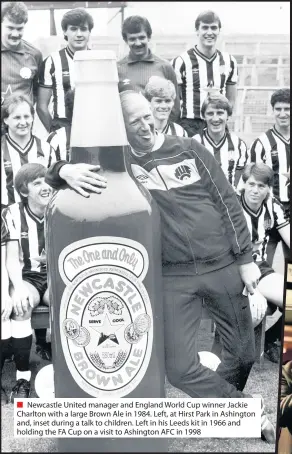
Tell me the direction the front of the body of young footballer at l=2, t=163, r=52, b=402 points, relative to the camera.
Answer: toward the camera

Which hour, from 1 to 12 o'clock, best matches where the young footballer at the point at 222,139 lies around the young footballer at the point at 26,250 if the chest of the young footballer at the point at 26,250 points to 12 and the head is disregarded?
the young footballer at the point at 222,139 is roughly at 9 o'clock from the young footballer at the point at 26,250.

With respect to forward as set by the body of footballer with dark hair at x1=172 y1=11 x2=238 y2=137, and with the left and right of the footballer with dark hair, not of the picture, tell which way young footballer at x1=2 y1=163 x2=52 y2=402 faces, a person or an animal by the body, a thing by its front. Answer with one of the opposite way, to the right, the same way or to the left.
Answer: the same way

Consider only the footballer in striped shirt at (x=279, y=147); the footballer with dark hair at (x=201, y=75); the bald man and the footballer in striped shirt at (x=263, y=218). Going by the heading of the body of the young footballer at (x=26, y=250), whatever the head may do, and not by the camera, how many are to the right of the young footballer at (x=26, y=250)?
0

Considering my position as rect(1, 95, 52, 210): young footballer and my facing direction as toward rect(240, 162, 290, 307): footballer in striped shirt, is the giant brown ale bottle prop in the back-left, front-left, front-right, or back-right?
front-right

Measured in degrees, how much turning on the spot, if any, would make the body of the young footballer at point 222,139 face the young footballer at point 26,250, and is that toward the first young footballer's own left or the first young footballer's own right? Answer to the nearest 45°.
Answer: approximately 90° to the first young footballer's own right

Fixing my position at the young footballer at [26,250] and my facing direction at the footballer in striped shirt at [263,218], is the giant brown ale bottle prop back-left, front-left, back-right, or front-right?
front-right

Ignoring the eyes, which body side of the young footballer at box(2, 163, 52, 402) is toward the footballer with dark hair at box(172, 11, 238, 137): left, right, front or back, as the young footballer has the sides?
left

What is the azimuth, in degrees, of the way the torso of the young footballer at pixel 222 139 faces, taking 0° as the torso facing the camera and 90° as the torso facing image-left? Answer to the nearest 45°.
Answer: approximately 0°

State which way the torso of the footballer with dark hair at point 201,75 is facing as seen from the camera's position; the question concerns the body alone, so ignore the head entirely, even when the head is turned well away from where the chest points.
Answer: toward the camera

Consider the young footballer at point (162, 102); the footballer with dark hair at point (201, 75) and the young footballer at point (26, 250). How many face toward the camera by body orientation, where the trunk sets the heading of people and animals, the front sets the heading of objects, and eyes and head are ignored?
3

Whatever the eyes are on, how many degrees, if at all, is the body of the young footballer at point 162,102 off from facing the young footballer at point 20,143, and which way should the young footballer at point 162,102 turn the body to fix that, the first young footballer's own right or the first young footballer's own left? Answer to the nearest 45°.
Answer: approximately 90° to the first young footballer's own right

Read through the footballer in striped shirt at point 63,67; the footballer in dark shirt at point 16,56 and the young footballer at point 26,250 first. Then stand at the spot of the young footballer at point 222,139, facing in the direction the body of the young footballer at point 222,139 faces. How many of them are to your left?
0

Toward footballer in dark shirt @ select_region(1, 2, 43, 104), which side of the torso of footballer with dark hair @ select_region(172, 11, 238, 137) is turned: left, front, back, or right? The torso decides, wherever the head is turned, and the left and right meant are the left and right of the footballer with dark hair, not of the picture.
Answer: right

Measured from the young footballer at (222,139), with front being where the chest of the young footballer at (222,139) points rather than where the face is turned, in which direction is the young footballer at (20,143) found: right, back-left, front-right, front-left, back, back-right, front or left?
right

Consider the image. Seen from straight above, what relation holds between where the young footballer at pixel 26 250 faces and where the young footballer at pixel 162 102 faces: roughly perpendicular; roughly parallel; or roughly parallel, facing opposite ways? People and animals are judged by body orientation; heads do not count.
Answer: roughly parallel
